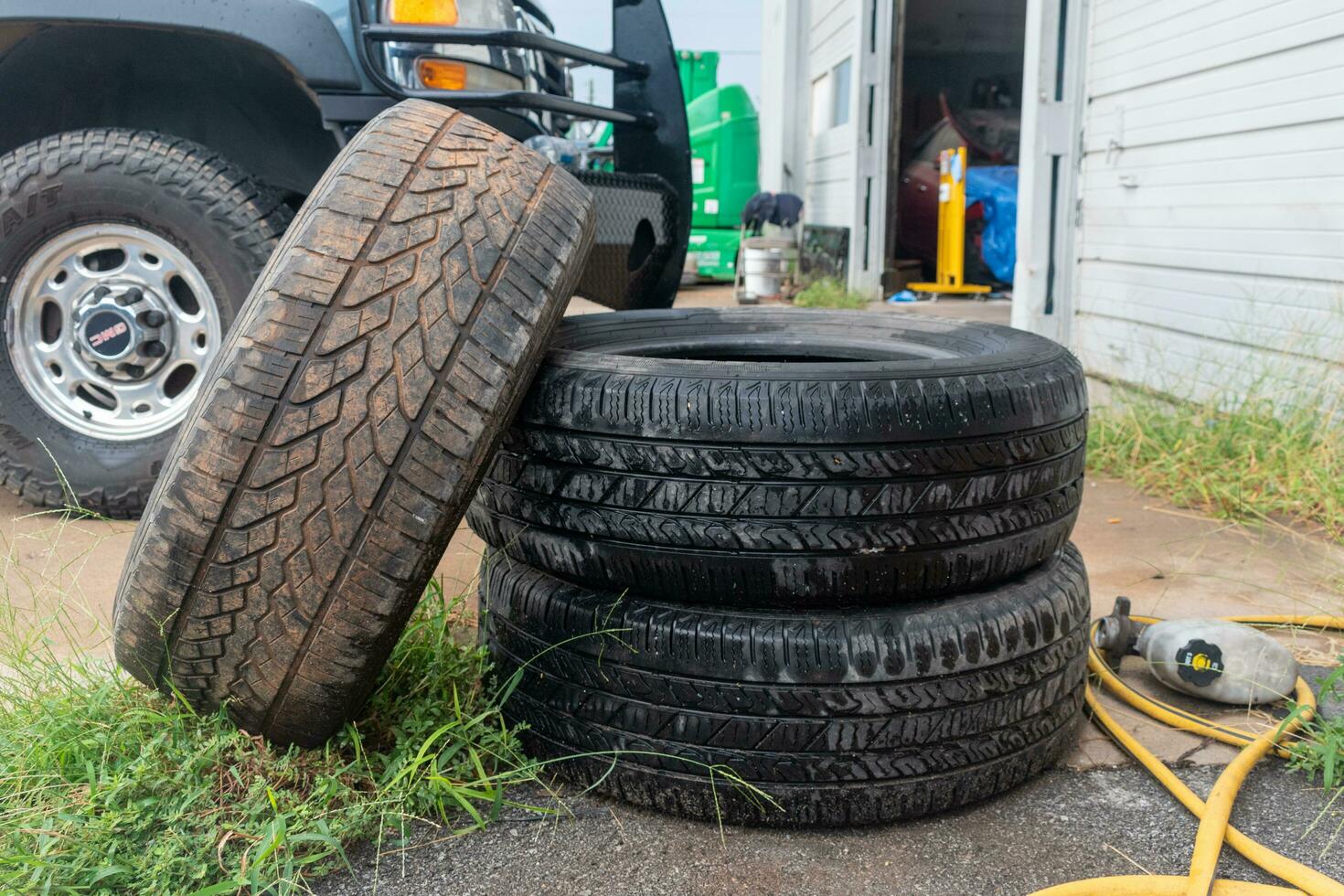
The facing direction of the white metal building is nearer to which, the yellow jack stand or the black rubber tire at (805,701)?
the black rubber tire

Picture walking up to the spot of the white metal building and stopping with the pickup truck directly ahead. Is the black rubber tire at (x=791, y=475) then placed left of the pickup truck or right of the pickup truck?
left

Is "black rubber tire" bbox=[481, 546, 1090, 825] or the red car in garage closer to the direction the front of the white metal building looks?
the black rubber tire

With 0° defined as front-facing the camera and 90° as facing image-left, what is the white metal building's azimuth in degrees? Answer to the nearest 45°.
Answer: approximately 45°

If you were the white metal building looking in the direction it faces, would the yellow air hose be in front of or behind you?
in front
